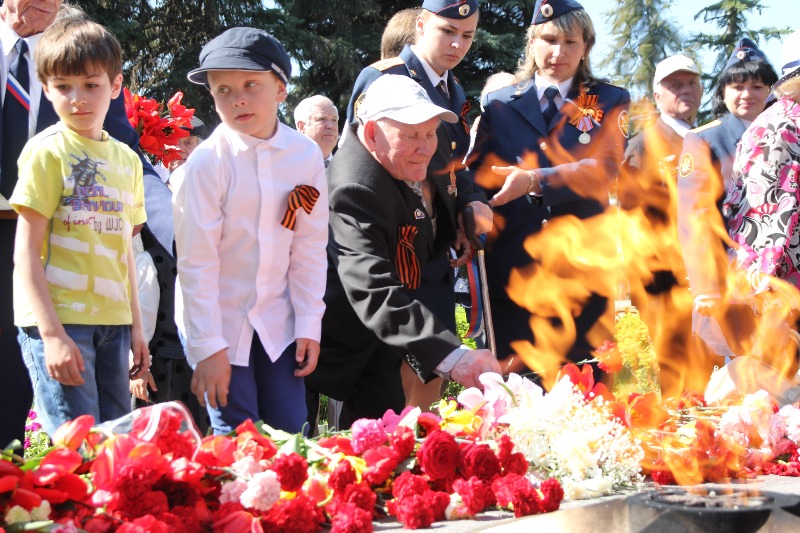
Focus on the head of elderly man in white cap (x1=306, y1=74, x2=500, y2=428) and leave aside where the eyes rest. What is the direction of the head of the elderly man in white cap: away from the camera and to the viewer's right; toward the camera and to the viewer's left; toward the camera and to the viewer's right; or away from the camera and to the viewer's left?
toward the camera and to the viewer's right

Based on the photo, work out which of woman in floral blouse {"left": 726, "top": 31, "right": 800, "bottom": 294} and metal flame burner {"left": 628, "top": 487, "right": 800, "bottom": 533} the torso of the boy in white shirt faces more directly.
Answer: the metal flame burner

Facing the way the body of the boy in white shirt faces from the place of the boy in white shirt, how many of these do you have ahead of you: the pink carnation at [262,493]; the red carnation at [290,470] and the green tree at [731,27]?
2

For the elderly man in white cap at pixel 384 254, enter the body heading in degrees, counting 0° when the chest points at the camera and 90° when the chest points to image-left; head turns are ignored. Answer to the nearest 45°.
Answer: approximately 315°

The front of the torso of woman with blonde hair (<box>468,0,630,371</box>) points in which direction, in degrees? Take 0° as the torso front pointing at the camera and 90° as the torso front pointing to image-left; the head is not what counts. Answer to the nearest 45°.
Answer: approximately 0°

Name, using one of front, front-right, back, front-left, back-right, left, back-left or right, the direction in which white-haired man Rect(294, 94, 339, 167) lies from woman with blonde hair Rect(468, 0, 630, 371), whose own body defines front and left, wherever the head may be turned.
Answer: back-right

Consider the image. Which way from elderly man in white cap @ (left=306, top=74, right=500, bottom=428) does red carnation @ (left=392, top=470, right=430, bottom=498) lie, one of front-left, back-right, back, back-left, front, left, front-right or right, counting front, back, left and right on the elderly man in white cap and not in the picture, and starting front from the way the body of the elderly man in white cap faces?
front-right

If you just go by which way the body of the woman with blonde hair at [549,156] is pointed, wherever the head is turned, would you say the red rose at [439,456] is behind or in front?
in front

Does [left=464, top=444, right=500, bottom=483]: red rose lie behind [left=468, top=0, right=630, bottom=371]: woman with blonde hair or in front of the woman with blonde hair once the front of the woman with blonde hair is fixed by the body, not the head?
in front

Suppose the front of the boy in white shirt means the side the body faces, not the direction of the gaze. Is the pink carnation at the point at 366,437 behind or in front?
in front

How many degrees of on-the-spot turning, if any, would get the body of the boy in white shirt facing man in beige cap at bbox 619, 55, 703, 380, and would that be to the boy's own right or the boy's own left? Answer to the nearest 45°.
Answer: approximately 135° to the boy's own left

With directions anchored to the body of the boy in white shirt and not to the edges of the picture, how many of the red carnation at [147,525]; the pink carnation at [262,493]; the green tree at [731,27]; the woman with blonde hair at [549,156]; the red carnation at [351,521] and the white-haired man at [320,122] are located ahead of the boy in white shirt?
3

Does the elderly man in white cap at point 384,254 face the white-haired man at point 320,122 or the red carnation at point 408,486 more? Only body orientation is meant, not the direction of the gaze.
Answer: the red carnation

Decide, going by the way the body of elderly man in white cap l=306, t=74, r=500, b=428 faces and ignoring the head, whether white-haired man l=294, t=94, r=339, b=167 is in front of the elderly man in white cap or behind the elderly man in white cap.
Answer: behind

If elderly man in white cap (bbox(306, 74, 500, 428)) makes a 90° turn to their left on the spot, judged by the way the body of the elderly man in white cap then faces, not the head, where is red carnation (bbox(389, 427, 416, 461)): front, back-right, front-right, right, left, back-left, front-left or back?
back-right
